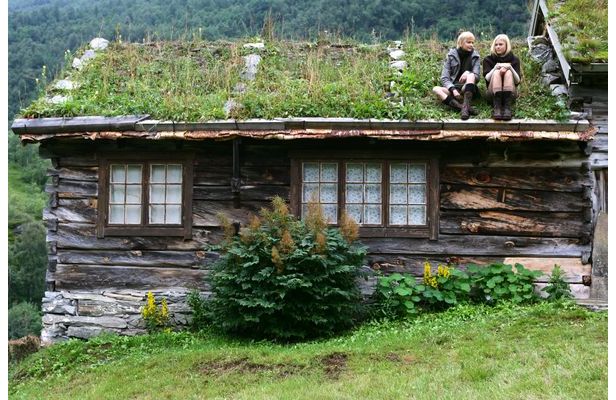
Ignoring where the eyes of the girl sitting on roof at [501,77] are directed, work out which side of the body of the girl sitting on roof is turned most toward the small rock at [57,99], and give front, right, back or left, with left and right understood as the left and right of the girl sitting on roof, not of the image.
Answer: right

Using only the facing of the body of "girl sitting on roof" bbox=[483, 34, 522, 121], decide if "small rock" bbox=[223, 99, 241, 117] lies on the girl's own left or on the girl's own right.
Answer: on the girl's own right

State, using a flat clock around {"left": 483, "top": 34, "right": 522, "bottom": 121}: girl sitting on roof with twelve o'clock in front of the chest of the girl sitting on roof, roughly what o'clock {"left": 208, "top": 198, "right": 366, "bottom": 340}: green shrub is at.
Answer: The green shrub is roughly at 2 o'clock from the girl sitting on roof.

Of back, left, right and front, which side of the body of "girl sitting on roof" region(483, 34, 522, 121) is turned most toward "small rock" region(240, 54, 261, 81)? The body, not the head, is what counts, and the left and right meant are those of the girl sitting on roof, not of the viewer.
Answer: right

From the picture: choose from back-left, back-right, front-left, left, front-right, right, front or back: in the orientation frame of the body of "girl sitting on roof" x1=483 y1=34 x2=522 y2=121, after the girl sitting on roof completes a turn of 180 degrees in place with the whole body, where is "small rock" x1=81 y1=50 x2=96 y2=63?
left

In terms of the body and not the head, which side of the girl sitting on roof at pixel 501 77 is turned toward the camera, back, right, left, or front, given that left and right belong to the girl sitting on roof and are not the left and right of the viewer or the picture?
front

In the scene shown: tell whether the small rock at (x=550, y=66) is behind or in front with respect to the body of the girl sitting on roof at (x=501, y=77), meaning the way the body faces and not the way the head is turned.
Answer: behind
